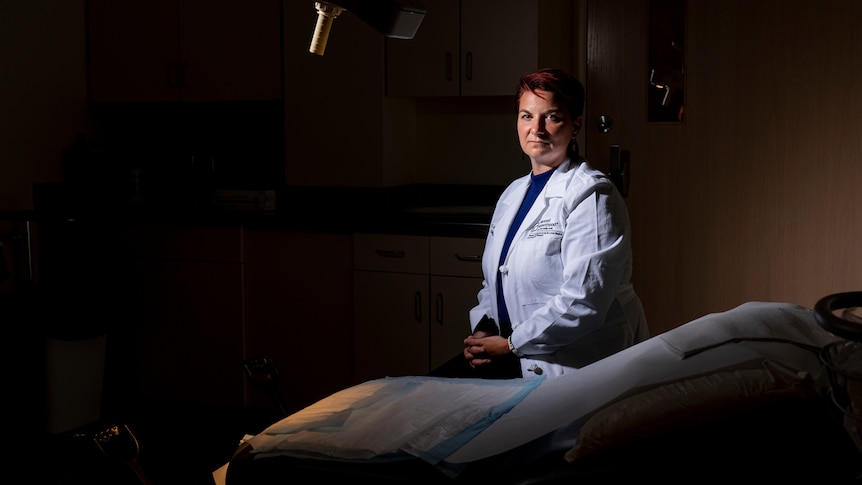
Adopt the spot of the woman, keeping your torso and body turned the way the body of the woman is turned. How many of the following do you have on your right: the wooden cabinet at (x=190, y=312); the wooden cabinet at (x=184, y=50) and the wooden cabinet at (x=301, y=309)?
3

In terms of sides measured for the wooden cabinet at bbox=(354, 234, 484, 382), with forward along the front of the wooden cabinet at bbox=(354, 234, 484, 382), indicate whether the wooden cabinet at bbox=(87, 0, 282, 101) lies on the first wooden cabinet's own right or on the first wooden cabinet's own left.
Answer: on the first wooden cabinet's own right

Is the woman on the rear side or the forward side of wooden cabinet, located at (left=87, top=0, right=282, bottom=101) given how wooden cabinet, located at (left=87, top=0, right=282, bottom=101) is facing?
on the forward side

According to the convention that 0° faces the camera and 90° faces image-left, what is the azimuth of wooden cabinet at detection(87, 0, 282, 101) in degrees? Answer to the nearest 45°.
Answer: approximately 0°

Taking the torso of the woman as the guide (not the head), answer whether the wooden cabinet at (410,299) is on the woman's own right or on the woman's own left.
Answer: on the woman's own right

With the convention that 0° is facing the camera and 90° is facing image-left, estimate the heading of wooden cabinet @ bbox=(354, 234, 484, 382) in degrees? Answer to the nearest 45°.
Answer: approximately 0°

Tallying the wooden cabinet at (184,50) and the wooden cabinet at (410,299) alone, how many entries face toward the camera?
2

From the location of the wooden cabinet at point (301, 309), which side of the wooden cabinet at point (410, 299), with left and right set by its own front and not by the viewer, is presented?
right

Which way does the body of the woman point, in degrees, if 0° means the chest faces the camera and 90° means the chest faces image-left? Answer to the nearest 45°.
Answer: approximately 45°

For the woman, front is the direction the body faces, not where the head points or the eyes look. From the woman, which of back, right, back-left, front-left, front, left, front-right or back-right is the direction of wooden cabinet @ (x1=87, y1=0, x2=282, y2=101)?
right

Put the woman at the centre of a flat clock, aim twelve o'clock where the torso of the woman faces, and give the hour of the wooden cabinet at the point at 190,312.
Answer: The wooden cabinet is roughly at 3 o'clock from the woman.
